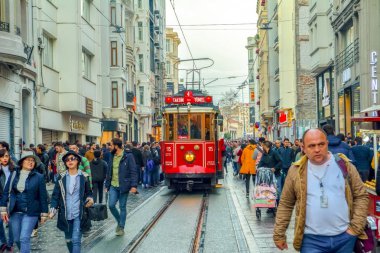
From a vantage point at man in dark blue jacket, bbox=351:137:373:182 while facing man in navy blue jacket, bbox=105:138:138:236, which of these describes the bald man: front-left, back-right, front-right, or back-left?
front-left

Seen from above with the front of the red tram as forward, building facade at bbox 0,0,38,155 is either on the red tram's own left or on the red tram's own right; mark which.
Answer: on the red tram's own right

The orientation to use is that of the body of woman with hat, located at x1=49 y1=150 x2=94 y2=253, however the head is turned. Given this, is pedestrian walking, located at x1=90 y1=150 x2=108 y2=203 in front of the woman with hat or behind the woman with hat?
behind

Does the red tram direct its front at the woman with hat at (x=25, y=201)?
yes

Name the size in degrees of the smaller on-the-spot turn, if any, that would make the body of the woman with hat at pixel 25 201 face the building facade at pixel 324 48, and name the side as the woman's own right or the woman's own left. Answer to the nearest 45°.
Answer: approximately 135° to the woman's own left

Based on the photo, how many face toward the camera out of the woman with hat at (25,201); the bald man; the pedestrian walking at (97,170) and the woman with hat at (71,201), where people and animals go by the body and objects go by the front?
3

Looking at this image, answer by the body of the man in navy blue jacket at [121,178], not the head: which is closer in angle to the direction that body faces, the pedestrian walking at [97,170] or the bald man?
the bald man

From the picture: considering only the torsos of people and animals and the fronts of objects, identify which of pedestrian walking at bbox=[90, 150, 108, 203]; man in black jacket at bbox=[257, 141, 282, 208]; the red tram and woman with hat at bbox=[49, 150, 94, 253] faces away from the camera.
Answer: the pedestrian walking

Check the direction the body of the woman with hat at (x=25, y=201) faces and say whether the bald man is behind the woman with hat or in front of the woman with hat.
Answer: in front

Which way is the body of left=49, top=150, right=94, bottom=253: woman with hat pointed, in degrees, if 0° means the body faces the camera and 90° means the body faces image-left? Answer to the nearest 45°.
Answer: approximately 0°

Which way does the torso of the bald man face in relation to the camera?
toward the camera

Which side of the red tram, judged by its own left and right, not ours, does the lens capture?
front

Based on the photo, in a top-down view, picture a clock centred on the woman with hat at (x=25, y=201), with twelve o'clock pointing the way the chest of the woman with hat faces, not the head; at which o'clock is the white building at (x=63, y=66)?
The white building is roughly at 6 o'clock from the woman with hat.

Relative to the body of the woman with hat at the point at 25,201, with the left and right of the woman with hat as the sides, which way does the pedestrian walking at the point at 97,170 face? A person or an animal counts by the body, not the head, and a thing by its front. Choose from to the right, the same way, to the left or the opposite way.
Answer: the opposite way

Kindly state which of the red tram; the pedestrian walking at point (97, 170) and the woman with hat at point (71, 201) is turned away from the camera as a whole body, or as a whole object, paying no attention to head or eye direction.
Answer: the pedestrian walking
